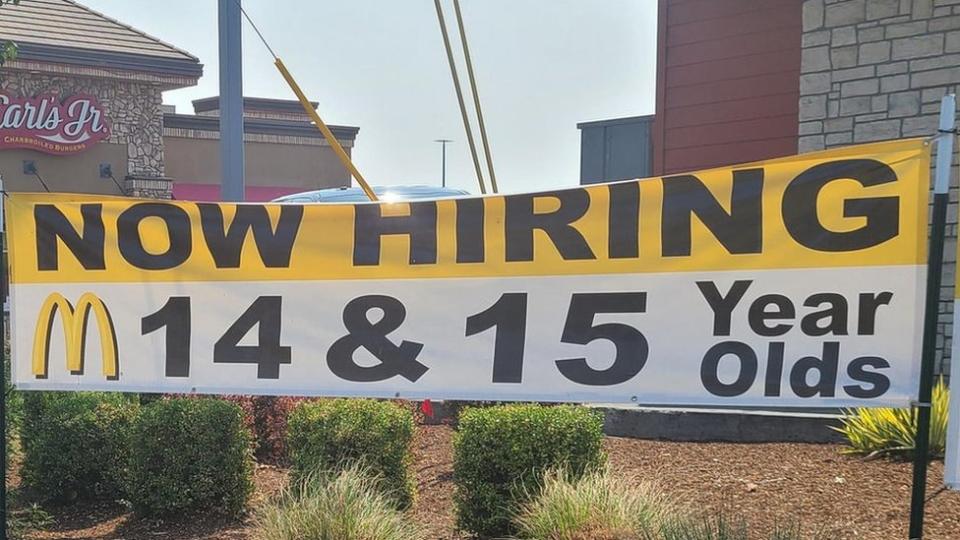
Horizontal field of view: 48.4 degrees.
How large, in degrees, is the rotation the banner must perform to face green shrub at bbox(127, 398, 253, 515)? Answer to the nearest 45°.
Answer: approximately 135° to its right

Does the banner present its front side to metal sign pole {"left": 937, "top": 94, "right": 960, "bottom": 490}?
no

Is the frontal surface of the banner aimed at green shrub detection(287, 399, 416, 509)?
no

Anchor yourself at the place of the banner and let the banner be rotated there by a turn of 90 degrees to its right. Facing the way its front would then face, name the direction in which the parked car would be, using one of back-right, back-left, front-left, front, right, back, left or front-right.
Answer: right

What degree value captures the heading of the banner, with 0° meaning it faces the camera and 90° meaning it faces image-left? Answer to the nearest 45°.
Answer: approximately 0°

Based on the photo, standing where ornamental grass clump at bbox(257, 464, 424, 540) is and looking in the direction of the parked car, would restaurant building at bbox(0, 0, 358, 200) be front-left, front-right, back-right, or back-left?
front-left

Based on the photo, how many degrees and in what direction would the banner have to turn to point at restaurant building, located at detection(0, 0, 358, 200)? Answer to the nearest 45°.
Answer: approximately 135° to its right

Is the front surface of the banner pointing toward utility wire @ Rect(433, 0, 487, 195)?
no

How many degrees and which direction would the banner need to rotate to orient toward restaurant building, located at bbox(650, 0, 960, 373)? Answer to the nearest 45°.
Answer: approximately 135° to its left

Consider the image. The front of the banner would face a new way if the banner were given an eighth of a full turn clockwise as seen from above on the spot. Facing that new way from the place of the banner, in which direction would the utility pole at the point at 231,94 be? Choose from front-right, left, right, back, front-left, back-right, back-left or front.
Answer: right

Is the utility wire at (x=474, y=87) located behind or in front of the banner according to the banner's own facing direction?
behind
